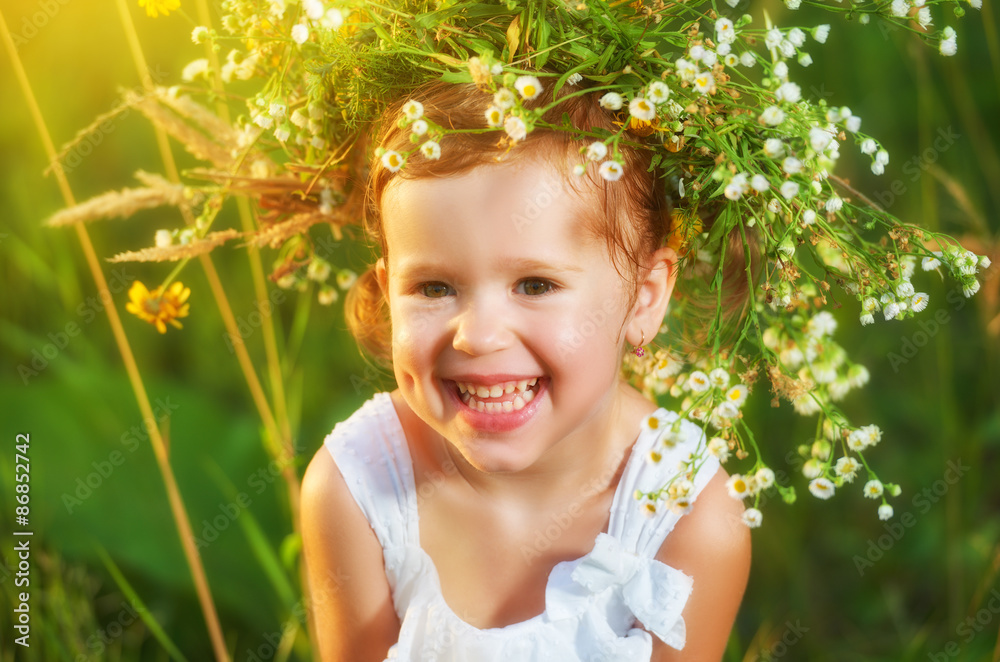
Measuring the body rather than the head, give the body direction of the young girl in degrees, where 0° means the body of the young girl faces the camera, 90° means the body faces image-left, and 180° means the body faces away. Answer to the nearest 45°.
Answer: approximately 0°
